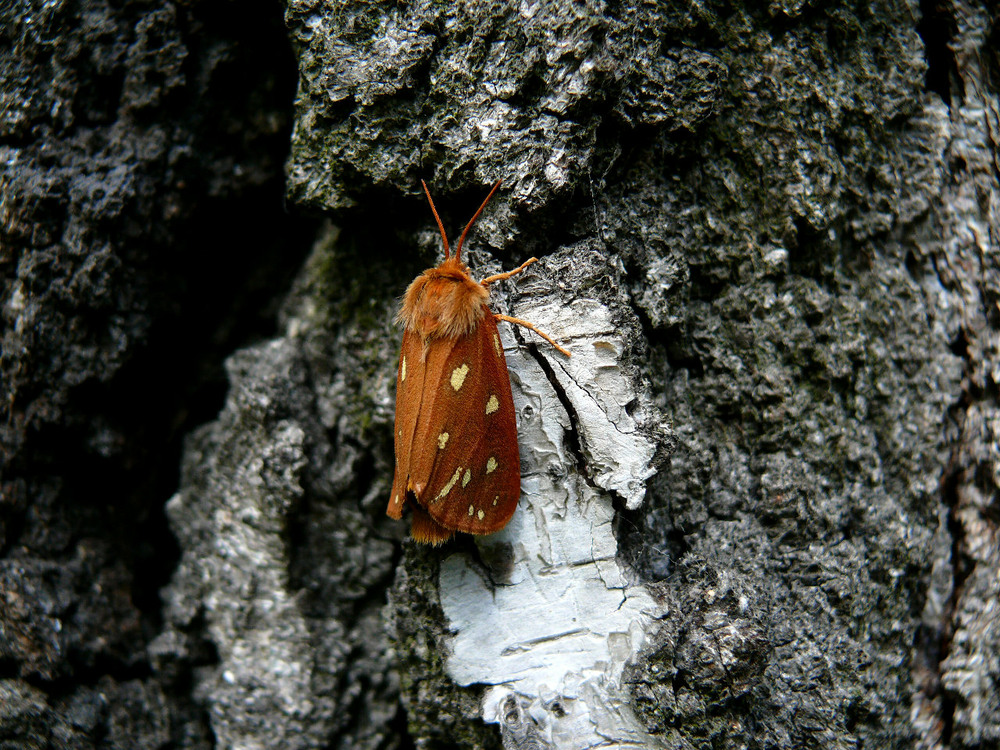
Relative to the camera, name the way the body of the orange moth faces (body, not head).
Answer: away from the camera
